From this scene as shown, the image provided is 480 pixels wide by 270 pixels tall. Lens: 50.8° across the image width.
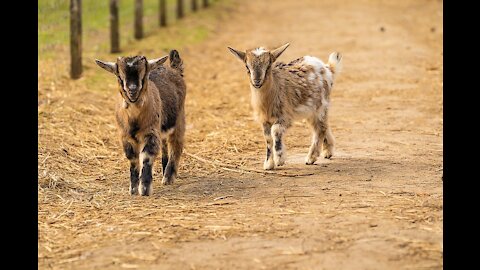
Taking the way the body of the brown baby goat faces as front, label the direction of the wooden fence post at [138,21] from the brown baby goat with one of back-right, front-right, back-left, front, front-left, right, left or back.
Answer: back-right

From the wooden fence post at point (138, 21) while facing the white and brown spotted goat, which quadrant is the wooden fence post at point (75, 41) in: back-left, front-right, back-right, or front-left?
front-right

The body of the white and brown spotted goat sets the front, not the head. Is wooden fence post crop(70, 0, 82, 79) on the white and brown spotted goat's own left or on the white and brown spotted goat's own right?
on the white and brown spotted goat's own right

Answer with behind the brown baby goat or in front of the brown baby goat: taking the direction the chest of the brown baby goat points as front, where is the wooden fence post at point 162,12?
behind

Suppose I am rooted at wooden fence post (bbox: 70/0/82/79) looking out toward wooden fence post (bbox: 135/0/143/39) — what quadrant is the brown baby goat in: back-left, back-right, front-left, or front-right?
back-right

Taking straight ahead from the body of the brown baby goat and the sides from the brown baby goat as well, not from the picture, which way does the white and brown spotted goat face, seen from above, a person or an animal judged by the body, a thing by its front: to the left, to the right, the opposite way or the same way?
the same way

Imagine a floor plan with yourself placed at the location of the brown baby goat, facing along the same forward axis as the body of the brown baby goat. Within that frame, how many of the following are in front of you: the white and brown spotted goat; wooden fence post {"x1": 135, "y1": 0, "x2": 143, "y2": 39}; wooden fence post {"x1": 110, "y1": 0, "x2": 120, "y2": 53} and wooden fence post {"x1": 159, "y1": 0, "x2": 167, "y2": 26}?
0

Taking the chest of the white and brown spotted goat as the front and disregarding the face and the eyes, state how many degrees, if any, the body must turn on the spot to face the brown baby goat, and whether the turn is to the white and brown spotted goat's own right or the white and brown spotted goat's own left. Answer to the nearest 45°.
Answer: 0° — it already faces it

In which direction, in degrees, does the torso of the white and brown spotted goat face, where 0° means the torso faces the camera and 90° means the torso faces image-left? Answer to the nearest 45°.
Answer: approximately 45°

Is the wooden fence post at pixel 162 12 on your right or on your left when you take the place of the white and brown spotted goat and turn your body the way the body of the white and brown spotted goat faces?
on your right

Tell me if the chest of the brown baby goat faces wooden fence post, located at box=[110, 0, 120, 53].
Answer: no

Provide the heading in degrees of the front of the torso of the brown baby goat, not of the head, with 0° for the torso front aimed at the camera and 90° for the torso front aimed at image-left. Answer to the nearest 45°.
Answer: approximately 45°

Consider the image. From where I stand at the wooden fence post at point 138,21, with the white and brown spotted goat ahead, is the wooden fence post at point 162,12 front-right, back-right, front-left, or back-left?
back-left
